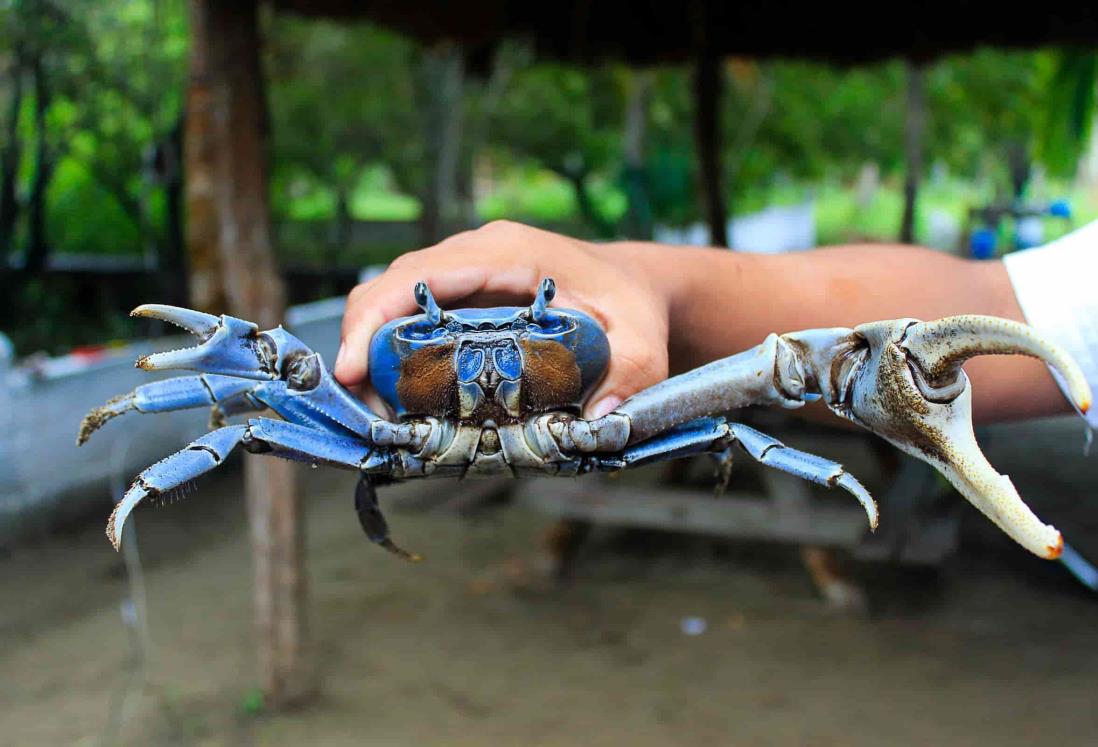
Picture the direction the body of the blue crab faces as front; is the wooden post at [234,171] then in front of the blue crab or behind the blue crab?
behind

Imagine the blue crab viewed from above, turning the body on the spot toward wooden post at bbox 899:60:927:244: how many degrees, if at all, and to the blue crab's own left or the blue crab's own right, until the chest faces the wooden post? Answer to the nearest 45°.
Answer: approximately 180°

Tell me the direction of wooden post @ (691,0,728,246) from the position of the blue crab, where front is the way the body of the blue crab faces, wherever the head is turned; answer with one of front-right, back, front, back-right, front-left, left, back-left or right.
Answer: back

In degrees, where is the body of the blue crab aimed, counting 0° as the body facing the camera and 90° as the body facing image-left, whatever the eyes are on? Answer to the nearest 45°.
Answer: approximately 0°

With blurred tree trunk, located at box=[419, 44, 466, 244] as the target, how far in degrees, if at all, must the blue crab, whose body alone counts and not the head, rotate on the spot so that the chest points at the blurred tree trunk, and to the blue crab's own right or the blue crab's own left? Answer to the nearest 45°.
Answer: approximately 180°

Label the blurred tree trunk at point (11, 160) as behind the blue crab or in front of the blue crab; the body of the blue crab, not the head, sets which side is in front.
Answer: behind

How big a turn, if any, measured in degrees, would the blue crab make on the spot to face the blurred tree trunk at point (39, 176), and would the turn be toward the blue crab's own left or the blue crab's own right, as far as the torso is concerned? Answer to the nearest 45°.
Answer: approximately 135° to the blue crab's own right
